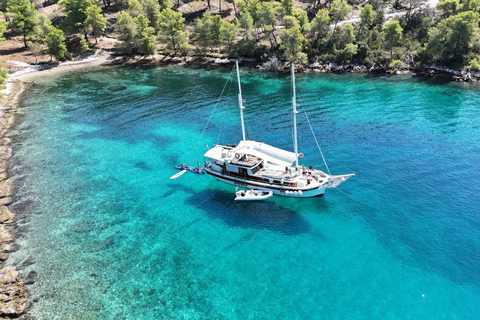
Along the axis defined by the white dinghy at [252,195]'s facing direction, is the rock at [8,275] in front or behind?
behind

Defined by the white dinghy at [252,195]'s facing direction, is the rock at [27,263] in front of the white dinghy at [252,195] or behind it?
behind

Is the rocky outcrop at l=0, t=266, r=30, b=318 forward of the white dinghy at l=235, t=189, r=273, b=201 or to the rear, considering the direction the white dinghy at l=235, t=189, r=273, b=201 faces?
to the rear

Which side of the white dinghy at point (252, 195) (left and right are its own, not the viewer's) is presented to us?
right

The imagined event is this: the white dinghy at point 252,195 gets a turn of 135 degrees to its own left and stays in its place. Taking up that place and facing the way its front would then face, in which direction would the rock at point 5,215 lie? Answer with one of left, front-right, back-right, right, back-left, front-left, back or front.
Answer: front-left

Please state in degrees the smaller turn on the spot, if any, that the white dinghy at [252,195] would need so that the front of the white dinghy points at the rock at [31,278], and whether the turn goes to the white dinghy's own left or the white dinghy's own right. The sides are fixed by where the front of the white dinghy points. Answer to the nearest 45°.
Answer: approximately 135° to the white dinghy's own right
